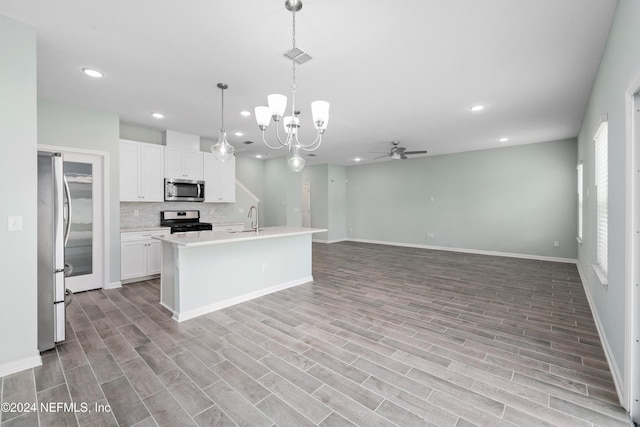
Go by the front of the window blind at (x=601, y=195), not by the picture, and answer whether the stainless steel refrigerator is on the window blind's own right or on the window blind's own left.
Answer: on the window blind's own left

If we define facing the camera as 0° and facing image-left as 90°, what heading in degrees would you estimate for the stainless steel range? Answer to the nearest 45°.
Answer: approximately 315°

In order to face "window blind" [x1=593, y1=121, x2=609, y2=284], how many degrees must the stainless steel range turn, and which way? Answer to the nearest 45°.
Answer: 0° — it already faces it

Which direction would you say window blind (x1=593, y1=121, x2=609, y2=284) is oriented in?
to the viewer's left

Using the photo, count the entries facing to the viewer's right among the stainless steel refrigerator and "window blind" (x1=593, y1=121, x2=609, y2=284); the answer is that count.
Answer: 1

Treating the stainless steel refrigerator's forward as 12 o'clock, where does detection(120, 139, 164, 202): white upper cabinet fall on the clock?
The white upper cabinet is roughly at 10 o'clock from the stainless steel refrigerator.

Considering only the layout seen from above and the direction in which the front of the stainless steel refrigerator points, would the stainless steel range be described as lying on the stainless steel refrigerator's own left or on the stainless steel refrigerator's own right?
on the stainless steel refrigerator's own left

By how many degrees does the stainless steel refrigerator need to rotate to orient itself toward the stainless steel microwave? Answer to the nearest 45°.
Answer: approximately 45° to its left

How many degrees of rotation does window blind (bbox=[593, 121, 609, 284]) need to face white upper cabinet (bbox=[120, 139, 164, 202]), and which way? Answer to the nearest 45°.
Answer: approximately 45° to its left

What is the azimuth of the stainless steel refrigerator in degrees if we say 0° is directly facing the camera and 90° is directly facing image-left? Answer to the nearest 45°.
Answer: approximately 270°
